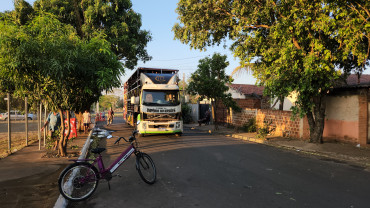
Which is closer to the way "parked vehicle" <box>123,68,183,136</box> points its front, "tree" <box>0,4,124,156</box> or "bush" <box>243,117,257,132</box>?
the tree

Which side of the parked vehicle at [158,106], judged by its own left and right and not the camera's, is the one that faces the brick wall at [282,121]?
left

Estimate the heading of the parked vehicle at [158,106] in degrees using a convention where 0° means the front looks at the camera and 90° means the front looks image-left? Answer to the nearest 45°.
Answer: approximately 0°

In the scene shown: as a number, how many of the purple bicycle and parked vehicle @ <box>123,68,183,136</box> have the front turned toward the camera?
1

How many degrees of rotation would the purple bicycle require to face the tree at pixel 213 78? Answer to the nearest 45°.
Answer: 0° — it already faces it

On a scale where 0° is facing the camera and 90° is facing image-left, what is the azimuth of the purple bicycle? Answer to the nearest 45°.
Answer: approximately 225°

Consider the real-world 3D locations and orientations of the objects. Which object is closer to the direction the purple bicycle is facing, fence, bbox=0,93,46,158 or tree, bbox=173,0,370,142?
the tree
